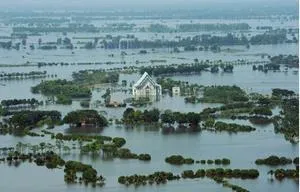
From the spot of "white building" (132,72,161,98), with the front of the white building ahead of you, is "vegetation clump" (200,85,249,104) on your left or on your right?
on your left

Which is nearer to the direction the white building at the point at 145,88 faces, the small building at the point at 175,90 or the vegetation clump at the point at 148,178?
the vegetation clump

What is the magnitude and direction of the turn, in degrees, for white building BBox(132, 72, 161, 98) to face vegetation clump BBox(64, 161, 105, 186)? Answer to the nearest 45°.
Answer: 0° — it already faces it

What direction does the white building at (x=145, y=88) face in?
toward the camera

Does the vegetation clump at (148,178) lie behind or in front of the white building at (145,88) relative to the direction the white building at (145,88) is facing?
in front
